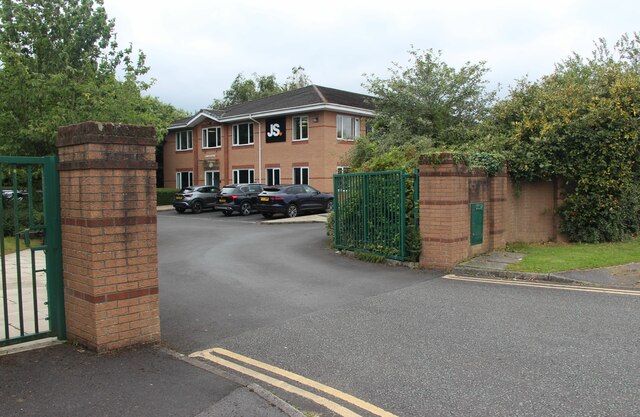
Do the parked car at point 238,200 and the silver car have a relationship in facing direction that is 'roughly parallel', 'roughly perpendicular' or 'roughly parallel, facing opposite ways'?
roughly parallel

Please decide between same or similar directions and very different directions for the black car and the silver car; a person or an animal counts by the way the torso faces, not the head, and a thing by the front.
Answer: same or similar directions

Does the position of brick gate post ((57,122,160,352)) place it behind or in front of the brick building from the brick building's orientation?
in front

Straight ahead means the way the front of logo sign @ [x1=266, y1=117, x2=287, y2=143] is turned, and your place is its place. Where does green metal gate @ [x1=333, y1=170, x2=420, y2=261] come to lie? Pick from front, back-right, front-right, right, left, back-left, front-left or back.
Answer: front-left

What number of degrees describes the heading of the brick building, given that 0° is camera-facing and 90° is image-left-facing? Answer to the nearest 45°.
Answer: approximately 45°

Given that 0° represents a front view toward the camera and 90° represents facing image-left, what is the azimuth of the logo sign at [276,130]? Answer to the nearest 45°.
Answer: approximately 45°

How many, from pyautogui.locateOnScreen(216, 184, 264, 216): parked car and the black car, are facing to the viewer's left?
0

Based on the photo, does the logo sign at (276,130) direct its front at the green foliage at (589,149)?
no
